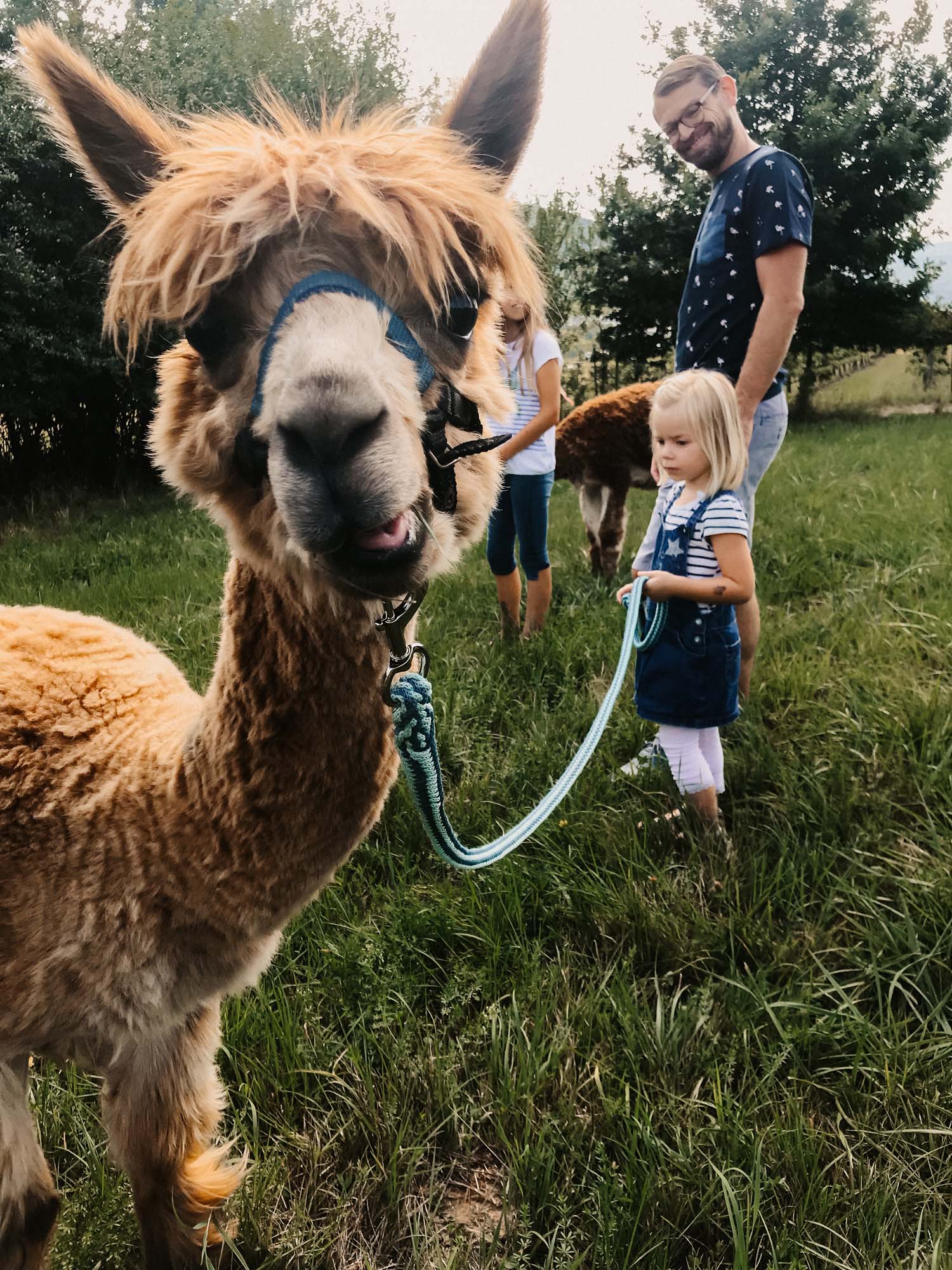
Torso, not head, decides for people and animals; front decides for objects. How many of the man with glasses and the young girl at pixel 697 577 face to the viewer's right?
0

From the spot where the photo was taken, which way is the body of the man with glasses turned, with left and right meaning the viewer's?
facing the viewer and to the left of the viewer

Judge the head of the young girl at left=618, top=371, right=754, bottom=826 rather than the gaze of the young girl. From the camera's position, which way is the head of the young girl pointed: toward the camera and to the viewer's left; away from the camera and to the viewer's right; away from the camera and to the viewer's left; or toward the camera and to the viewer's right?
toward the camera and to the viewer's left

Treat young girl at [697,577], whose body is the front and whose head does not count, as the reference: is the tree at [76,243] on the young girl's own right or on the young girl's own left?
on the young girl's own right

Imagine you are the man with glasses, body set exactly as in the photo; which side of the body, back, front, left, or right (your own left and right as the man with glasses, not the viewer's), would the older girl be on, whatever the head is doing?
right

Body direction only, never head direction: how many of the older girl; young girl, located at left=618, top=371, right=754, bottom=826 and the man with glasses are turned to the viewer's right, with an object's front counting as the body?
0
